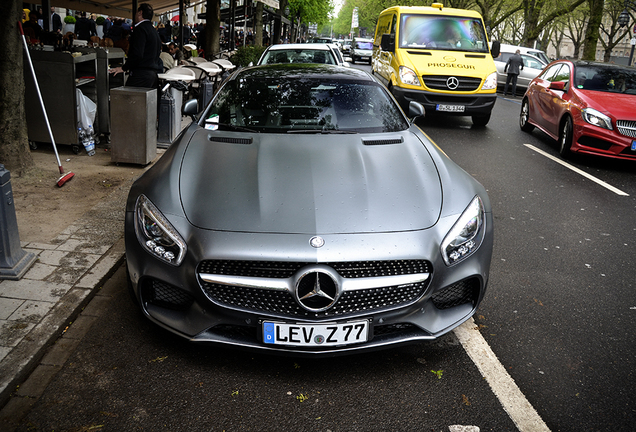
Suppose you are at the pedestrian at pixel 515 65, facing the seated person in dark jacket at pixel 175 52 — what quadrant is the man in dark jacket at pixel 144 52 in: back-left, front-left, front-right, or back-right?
front-left

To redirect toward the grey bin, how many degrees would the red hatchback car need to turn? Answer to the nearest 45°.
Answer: approximately 90° to its right

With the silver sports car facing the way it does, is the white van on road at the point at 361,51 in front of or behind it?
behind

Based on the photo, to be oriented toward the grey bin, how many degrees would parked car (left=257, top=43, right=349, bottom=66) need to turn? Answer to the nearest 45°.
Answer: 0° — it already faces it

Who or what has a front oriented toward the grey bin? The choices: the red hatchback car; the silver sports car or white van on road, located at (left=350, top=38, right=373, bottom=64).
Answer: the white van on road

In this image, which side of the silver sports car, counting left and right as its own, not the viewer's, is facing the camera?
front

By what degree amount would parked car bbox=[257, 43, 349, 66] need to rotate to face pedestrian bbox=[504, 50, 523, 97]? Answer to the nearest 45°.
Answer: approximately 135° to its left

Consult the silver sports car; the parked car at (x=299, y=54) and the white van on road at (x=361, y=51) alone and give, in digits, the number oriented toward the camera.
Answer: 3

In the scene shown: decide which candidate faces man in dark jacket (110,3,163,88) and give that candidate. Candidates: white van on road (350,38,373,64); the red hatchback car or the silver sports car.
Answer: the white van on road

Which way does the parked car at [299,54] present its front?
toward the camera

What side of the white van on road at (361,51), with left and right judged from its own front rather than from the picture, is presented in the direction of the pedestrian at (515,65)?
front

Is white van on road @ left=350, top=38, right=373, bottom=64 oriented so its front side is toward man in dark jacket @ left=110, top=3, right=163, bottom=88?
yes
